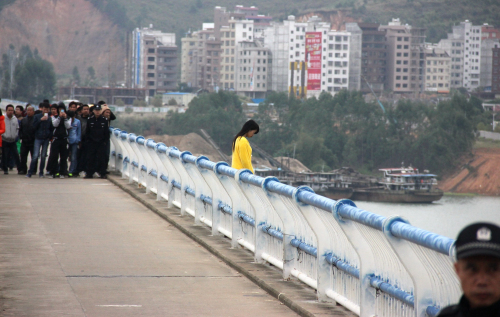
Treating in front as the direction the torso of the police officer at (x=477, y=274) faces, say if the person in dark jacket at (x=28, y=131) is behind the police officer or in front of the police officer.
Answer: behind

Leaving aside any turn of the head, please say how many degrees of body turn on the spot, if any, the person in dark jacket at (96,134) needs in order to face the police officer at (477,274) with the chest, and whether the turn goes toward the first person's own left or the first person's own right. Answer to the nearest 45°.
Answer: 0° — they already face them

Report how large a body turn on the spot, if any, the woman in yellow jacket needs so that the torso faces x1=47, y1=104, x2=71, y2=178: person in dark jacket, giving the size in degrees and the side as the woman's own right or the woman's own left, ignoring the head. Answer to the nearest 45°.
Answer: approximately 135° to the woman's own left

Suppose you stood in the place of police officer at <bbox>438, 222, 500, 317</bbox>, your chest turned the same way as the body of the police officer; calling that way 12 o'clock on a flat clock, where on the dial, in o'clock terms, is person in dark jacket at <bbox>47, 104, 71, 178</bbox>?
The person in dark jacket is roughly at 5 o'clock from the police officer.

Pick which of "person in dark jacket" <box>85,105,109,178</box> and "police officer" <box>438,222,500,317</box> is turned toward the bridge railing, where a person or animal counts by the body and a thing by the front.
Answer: the person in dark jacket
